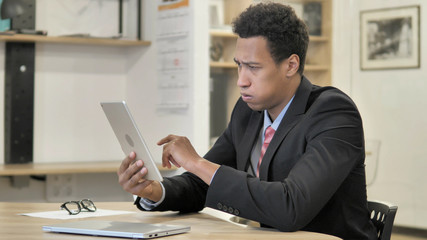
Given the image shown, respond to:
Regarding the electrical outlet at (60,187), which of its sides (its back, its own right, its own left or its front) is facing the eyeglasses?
front

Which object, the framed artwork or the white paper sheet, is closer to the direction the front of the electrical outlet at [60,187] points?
the white paper sheet

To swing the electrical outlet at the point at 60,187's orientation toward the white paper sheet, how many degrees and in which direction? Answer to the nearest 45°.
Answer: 0° — it already faces it

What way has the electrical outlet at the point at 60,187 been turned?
toward the camera

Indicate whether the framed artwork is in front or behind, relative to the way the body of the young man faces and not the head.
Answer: behind

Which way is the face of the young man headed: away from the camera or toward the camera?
toward the camera

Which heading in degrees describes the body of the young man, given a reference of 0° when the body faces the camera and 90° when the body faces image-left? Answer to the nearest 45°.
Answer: approximately 45°
